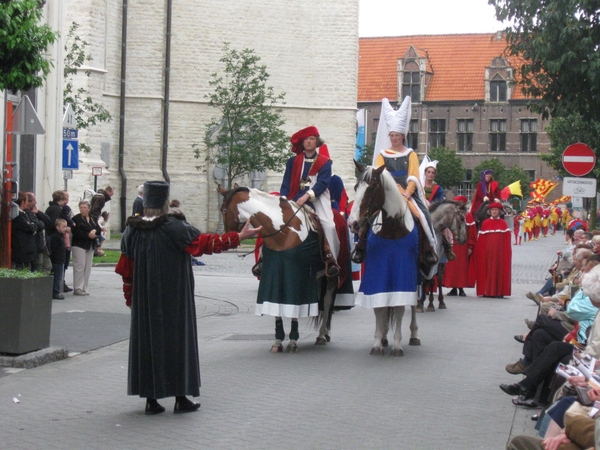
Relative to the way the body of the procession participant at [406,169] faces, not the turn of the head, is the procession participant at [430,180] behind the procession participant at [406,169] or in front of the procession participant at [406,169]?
behind

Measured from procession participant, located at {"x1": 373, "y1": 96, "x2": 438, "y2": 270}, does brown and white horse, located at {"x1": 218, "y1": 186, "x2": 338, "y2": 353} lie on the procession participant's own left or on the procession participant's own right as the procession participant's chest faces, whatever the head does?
on the procession participant's own right

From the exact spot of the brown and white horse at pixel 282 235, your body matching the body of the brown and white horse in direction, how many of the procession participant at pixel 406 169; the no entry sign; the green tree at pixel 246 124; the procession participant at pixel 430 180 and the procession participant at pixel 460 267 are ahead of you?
0

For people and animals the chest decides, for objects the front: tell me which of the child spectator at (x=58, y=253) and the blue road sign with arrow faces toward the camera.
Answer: the blue road sign with arrow

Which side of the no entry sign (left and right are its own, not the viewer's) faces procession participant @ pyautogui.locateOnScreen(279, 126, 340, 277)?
front

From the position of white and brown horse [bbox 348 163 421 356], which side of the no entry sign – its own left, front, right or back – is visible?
front

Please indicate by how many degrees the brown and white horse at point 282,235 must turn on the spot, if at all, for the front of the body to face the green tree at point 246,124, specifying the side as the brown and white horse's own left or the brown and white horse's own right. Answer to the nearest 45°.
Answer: approximately 135° to the brown and white horse's own right

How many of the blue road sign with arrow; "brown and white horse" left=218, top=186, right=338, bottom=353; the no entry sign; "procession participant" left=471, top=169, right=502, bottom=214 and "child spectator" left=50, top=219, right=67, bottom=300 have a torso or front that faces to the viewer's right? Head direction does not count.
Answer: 1

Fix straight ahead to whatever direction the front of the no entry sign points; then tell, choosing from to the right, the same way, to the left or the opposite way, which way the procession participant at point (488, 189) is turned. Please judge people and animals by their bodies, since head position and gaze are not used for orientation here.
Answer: the same way

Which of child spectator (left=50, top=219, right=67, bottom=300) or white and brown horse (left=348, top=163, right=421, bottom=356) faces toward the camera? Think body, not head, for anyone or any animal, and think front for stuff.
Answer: the white and brown horse

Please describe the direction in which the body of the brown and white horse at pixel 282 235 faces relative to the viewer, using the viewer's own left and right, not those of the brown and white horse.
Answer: facing the viewer and to the left of the viewer

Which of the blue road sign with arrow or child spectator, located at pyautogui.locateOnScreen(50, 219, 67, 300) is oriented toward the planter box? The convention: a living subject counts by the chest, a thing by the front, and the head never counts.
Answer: the blue road sign with arrow

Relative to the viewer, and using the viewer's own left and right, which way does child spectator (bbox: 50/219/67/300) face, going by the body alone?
facing to the right of the viewer

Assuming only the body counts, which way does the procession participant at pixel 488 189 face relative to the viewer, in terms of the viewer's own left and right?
facing the viewer

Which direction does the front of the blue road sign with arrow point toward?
toward the camera

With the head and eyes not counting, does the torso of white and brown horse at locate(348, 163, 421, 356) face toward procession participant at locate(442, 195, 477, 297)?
no
